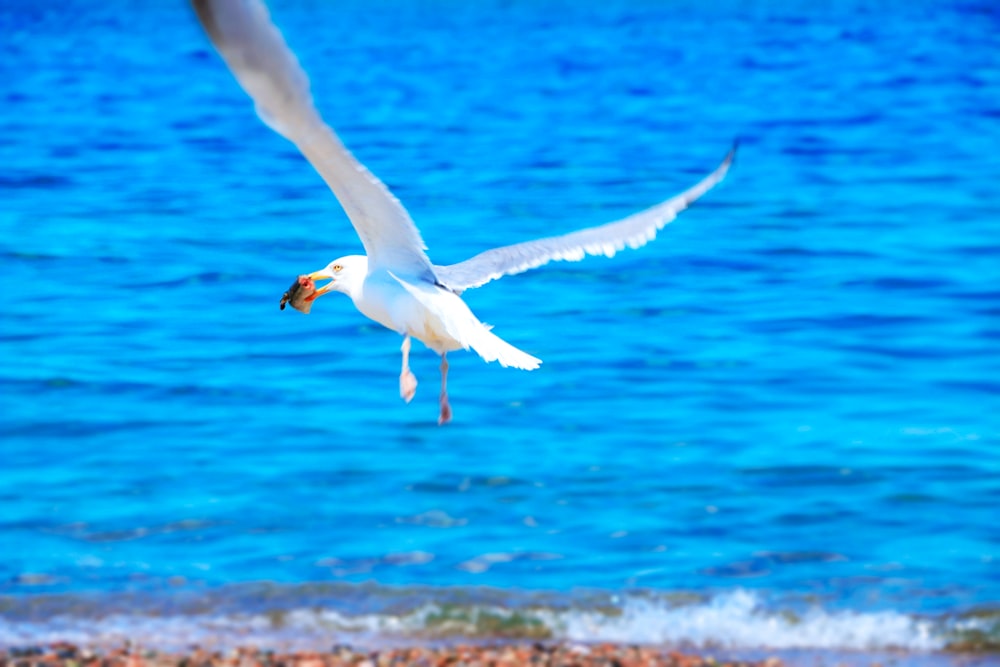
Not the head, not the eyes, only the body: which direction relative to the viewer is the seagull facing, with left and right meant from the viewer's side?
facing away from the viewer and to the left of the viewer
